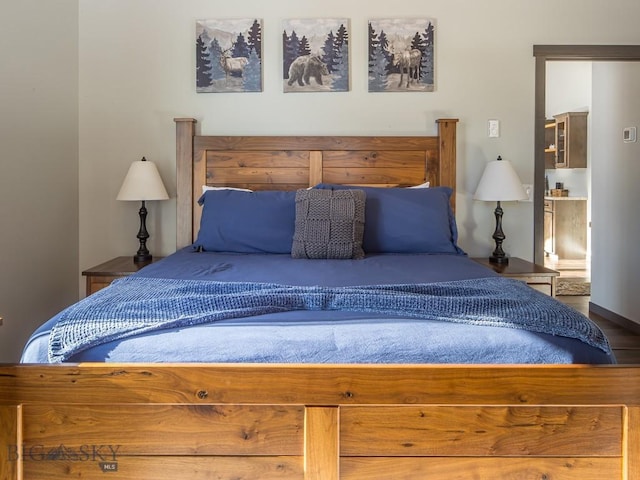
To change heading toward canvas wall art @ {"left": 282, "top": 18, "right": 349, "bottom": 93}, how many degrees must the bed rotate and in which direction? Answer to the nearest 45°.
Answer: approximately 180°

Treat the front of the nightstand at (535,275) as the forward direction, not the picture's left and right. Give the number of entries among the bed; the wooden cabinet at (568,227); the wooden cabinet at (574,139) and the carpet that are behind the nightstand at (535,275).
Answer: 3

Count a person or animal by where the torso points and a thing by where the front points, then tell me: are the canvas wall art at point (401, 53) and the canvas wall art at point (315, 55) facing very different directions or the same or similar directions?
same or similar directions

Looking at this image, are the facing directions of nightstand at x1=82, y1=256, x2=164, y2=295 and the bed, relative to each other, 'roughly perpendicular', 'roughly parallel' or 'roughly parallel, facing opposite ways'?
roughly parallel

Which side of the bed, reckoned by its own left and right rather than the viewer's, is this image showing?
front

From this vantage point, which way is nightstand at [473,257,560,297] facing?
toward the camera

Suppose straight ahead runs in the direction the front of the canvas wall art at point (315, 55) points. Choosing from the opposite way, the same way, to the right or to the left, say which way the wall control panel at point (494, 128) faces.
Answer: the same way

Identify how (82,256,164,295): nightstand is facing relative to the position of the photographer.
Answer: facing the viewer

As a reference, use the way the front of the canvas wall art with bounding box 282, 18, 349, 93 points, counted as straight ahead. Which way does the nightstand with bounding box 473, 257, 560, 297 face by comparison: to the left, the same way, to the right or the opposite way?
the same way

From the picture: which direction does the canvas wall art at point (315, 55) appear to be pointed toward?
toward the camera

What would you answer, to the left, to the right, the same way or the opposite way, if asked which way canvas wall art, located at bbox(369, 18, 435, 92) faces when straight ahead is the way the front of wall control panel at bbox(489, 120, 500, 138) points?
the same way

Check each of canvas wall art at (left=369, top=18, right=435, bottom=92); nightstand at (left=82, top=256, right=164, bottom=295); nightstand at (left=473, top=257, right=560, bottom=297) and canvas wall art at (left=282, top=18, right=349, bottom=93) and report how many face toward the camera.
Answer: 4
